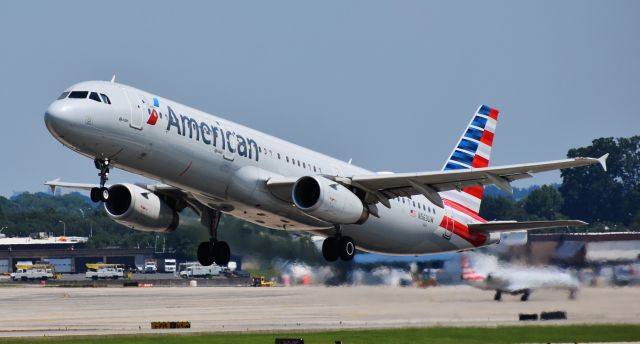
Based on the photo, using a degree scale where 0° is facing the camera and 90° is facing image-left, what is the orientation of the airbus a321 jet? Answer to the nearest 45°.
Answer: approximately 45°
